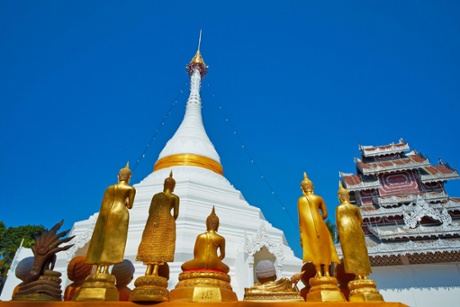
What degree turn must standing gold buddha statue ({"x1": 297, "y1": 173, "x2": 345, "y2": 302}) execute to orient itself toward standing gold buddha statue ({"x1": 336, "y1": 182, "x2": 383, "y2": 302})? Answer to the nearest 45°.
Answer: approximately 45° to its right

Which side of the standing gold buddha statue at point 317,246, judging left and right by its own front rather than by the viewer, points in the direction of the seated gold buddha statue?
left

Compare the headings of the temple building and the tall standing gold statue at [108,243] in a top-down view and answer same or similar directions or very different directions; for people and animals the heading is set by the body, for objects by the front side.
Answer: very different directions

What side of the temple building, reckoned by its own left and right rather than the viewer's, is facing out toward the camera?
front

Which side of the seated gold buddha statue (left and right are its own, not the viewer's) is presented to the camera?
back

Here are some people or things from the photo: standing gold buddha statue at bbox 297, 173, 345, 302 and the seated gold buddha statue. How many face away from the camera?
2

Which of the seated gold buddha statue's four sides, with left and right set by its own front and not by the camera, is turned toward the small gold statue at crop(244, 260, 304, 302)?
right

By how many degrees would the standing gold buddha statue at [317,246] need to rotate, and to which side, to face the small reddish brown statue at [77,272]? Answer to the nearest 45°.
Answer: approximately 90° to its left

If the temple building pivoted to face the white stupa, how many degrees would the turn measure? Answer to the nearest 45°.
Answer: approximately 45° to its right

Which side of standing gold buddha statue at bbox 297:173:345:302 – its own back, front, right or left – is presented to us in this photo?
back

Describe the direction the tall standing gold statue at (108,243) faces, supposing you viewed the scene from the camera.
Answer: facing away from the viewer and to the right of the viewer

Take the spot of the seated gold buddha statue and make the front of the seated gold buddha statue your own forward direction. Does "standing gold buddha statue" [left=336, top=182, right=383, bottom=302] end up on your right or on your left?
on your right

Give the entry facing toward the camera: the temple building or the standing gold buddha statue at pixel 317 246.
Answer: the temple building

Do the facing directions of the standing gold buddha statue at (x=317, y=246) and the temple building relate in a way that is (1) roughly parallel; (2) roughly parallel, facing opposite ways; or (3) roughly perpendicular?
roughly parallel, facing opposite ways

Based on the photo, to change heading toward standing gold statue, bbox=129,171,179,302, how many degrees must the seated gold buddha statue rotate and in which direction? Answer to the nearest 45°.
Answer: approximately 135° to its left

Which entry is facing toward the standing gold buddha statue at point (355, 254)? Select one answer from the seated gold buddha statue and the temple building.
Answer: the temple building

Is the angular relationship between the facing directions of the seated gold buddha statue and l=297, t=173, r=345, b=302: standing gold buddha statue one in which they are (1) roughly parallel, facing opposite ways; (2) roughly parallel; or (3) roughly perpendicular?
roughly parallel

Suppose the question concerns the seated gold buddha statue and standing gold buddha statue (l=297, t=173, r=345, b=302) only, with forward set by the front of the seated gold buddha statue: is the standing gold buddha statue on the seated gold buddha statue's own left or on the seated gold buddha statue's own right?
on the seated gold buddha statue's own right

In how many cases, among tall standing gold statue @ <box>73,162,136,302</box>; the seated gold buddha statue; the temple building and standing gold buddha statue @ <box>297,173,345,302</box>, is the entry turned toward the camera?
1
